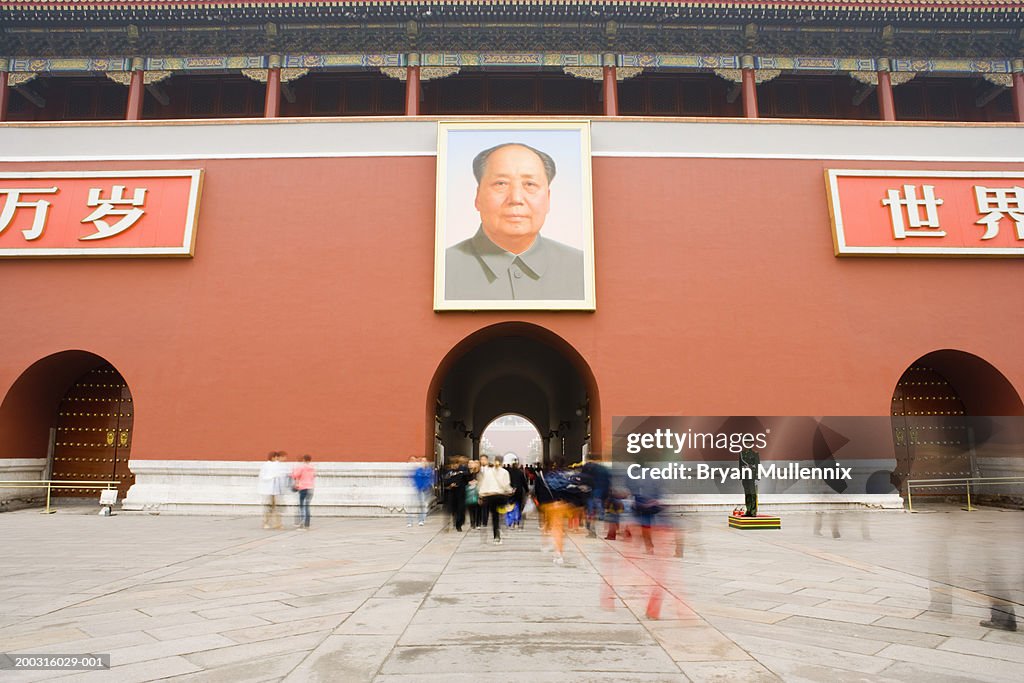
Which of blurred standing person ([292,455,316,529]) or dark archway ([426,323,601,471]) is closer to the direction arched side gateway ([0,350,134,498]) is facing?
the blurred standing person

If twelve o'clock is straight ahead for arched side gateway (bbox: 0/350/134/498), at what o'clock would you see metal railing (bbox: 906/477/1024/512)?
The metal railing is roughly at 10 o'clock from the arched side gateway.

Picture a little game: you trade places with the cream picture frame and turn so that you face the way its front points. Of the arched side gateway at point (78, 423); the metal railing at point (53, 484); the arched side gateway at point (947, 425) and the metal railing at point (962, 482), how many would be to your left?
2

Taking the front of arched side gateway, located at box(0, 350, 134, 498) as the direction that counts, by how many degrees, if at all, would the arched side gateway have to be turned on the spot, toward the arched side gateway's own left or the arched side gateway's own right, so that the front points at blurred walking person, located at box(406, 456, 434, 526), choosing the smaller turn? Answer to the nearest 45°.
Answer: approximately 45° to the arched side gateway's own left

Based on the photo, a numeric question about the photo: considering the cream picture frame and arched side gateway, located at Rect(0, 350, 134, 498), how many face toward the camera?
2

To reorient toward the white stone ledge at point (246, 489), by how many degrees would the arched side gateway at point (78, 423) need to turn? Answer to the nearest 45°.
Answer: approximately 45° to its left

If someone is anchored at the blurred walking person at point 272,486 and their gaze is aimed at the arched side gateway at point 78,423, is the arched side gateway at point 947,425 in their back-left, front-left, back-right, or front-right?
back-right
